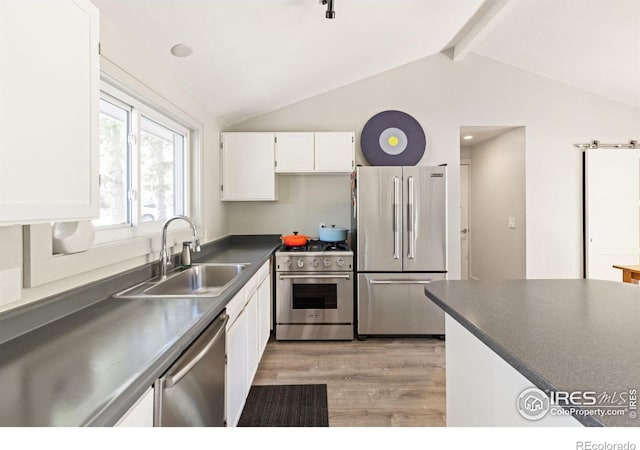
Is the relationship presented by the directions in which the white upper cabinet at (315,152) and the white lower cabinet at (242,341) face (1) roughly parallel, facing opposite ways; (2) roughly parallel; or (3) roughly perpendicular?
roughly perpendicular

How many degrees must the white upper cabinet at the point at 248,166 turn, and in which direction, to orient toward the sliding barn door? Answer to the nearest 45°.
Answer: approximately 90° to its left

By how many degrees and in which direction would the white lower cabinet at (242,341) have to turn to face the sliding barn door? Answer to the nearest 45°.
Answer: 0° — it already faces it

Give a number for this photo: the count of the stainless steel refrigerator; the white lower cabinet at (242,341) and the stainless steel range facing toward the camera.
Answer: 2

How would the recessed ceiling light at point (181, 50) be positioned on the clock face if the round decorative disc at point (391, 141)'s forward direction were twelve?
The recessed ceiling light is roughly at 1 o'clock from the round decorative disc.

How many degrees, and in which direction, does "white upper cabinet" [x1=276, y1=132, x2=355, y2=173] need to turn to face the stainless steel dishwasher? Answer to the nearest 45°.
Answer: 0° — it already faces it

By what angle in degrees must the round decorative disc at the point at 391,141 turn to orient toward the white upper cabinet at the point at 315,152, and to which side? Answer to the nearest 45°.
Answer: approximately 45° to its right

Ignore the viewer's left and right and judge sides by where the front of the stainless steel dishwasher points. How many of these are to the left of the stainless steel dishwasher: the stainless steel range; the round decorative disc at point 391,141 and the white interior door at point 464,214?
3

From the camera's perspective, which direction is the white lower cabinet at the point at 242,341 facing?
to the viewer's right

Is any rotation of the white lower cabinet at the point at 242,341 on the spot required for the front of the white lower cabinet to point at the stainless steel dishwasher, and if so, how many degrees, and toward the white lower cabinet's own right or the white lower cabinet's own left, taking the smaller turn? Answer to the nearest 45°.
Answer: approximately 90° to the white lower cabinet's own right

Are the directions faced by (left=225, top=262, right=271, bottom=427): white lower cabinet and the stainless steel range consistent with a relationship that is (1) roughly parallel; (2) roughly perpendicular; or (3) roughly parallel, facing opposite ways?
roughly perpendicular
